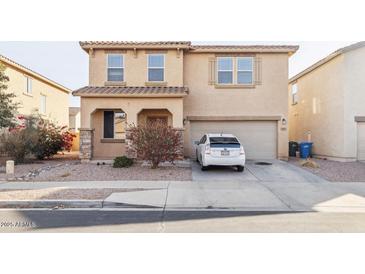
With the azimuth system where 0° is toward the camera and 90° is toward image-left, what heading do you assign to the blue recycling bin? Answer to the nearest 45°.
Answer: approximately 0°

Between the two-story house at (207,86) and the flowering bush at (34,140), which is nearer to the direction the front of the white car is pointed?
the two-story house

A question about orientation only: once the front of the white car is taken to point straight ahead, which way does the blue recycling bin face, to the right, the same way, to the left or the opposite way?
the opposite way

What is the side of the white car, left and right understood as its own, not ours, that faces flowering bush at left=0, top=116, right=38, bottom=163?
left

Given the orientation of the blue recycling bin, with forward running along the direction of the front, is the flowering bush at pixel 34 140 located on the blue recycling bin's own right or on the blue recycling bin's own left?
on the blue recycling bin's own right

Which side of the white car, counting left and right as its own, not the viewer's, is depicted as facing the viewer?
back

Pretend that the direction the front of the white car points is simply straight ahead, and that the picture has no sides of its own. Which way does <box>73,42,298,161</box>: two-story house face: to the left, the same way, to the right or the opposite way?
the opposite way

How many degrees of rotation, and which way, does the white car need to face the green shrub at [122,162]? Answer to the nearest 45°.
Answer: approximately 90° to its left
